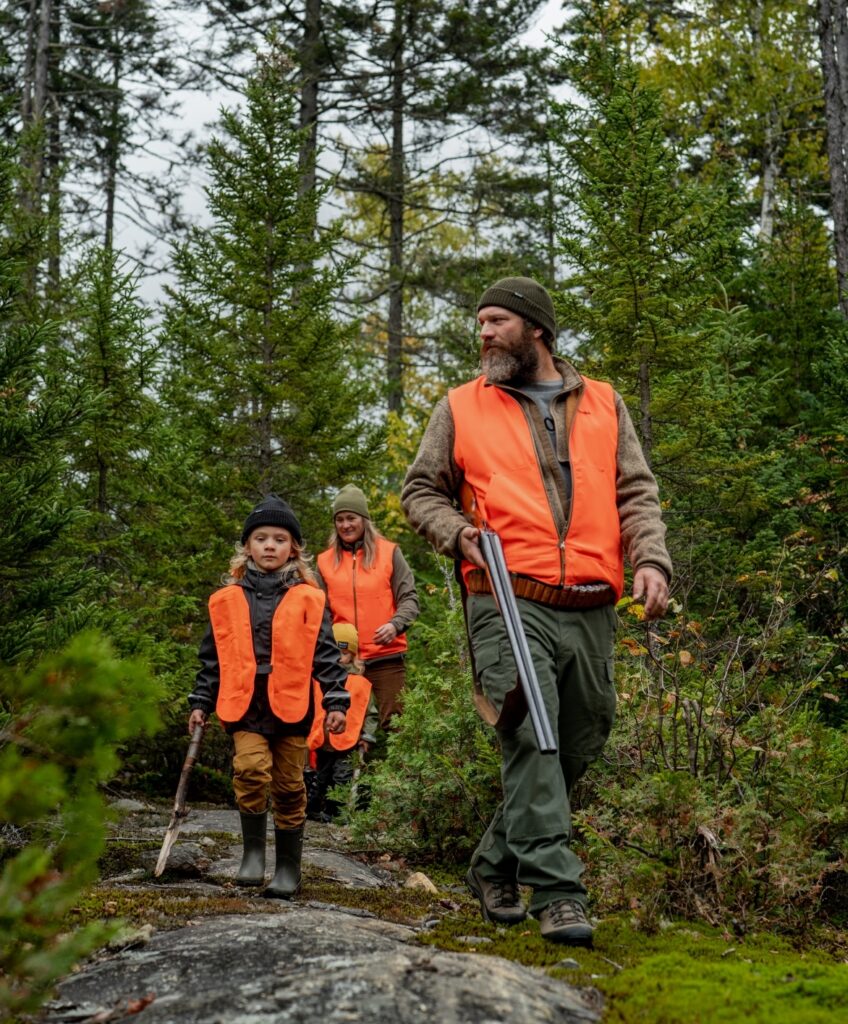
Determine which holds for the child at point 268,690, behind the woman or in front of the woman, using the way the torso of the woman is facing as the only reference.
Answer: in front

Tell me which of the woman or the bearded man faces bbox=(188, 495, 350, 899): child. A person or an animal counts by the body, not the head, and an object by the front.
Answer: the woman

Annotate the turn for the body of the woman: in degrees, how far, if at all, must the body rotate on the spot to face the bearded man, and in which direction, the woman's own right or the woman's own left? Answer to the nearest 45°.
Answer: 0° — they already face them

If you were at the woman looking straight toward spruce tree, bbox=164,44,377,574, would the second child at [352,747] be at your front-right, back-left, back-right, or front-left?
back-left

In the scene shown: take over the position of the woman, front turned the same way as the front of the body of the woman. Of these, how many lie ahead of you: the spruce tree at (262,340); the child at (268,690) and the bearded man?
2

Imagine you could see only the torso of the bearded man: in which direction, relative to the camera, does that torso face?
toward the camera

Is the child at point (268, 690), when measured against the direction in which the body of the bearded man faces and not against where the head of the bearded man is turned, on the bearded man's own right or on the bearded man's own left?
on the bearded man's own right

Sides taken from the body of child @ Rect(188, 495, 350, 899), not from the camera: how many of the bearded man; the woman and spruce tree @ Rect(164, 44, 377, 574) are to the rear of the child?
2

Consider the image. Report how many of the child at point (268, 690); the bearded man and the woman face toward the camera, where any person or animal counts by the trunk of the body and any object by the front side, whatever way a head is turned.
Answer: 3

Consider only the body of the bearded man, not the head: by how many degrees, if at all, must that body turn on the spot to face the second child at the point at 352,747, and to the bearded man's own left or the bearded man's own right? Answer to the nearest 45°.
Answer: approximately 180°

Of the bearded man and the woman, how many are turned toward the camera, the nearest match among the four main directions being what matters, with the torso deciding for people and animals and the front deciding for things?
2

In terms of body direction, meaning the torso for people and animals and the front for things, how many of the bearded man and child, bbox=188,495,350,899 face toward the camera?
2

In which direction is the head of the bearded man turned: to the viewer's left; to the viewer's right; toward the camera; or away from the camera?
to the viewer's left

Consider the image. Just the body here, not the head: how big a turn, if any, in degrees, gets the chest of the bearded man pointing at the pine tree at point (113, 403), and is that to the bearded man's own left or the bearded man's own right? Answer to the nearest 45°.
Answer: approximately 135° to the bearded man's own right

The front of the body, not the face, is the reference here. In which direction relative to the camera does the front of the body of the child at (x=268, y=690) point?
toward the camera

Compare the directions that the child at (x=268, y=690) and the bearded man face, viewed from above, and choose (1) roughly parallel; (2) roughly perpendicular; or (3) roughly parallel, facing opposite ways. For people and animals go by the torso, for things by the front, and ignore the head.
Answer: roughly parallel
